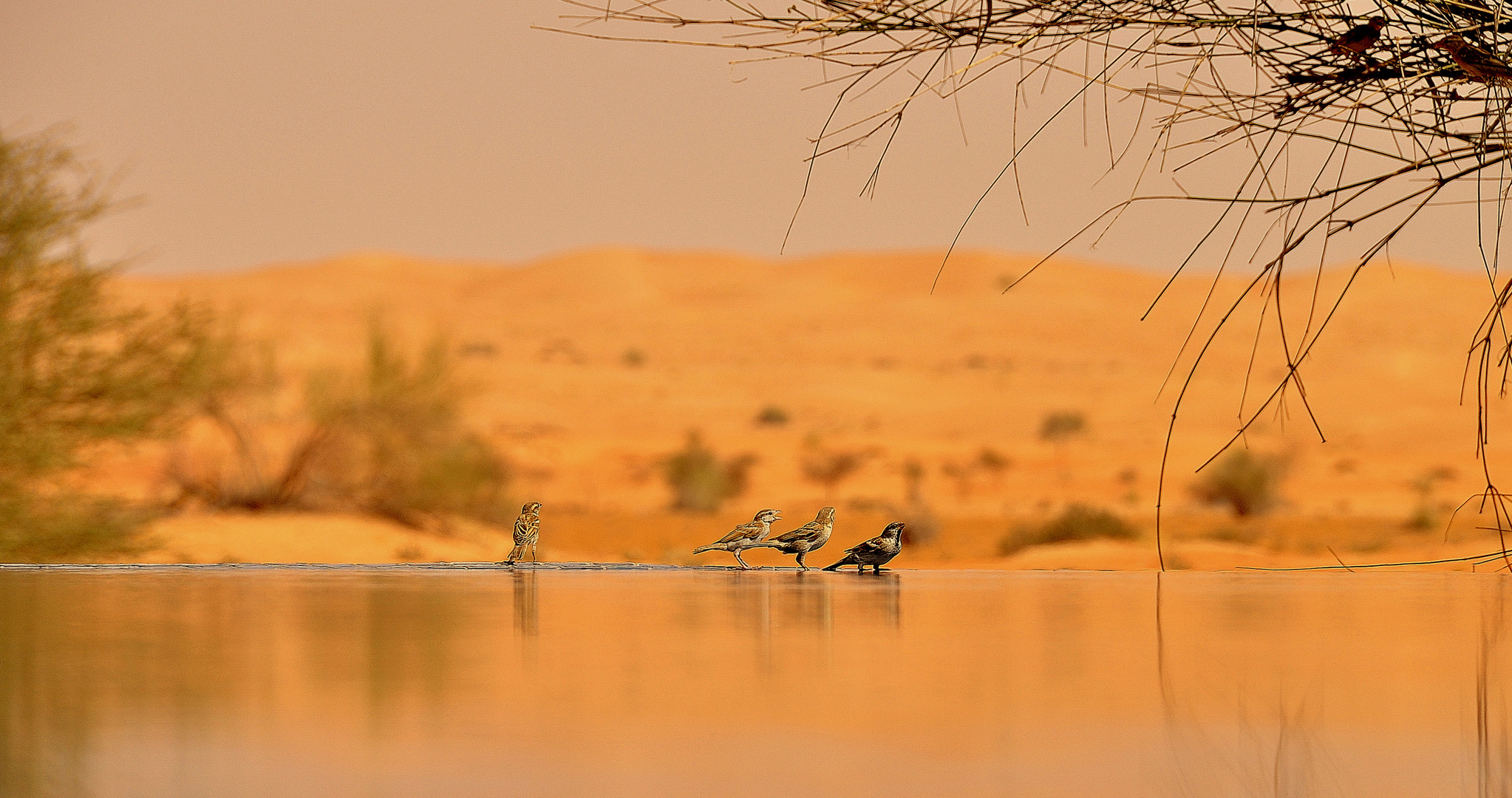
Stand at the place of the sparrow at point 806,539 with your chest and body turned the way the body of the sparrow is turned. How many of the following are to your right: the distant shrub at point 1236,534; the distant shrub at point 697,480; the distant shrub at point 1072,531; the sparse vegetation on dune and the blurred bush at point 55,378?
0

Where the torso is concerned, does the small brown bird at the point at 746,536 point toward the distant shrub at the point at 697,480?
no

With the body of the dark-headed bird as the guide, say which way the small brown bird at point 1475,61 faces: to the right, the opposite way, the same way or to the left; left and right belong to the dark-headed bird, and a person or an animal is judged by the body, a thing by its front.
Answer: the opposite way

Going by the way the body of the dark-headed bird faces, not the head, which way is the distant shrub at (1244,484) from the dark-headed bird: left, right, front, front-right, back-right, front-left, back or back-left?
left

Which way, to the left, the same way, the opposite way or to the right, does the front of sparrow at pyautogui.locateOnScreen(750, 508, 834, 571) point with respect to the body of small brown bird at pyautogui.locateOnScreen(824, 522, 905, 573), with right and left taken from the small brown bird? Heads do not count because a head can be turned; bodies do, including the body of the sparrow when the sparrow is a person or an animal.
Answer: the same way

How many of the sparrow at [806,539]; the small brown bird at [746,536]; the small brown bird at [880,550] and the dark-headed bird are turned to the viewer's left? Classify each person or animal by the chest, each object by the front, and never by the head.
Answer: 0

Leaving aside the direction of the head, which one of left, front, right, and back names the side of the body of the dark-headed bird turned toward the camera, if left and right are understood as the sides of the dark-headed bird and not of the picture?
right

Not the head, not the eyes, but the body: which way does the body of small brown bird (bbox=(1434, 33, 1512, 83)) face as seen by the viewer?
to the viewer's left

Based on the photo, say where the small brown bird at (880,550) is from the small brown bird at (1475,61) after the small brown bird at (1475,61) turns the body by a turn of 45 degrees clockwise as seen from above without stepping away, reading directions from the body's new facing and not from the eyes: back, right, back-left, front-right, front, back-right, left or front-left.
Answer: front

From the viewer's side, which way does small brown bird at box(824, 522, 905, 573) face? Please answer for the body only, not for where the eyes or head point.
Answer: to the viewer's right

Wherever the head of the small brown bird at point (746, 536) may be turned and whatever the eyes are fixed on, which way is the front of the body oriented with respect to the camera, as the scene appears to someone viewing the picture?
to the viewer's right

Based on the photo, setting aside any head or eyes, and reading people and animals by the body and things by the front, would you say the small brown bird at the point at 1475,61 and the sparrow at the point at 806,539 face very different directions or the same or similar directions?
very different directions

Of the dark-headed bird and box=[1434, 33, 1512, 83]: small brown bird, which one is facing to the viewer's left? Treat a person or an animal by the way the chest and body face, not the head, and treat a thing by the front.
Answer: the small brown bird

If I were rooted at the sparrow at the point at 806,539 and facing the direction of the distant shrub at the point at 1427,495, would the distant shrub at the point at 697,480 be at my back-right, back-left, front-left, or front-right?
front-left

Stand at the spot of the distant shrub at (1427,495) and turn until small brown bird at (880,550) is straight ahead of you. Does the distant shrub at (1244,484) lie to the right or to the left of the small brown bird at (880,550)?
right

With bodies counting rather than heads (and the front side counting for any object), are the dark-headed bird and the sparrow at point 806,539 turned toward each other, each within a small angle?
no

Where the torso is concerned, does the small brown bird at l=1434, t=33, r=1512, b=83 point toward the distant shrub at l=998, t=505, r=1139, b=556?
no
